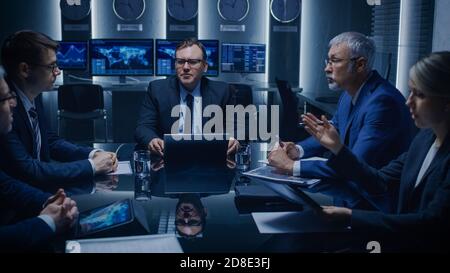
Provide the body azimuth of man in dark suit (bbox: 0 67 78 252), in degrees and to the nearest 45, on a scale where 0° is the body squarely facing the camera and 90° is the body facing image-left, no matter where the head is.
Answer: approximately 270°

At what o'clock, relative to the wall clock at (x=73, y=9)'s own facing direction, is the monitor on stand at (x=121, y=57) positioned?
The monitor on stand is roughly at 10 o'clock from the wall clock.

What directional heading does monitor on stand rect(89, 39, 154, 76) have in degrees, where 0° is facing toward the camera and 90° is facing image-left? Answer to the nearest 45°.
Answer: approximately 0°

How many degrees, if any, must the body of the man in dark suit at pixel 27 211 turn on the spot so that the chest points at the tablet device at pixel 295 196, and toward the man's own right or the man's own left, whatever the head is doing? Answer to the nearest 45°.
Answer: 0° — they already face it

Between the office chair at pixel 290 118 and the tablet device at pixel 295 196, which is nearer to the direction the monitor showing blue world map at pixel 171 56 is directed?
the tablet device

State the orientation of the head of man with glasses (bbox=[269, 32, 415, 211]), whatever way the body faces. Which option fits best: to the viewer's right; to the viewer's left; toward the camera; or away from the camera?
to the viewer's left

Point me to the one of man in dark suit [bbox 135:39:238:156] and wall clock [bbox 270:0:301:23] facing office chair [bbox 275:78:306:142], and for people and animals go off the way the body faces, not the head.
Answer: the wall clock

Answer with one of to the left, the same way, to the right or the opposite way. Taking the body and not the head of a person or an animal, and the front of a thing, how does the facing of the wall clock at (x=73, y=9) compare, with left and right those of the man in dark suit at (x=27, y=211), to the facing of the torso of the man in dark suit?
to the right

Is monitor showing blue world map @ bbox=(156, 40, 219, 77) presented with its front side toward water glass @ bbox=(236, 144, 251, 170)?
yes

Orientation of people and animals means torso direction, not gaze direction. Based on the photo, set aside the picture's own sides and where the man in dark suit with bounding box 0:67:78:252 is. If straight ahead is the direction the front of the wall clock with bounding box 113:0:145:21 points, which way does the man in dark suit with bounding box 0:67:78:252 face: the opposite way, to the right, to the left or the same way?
to the left

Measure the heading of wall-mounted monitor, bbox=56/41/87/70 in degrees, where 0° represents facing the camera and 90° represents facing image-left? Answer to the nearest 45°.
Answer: approximately 0°

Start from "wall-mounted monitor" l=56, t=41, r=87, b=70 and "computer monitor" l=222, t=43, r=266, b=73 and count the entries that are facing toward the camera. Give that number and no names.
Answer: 2

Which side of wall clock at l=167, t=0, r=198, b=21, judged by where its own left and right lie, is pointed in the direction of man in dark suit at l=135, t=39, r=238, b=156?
front
